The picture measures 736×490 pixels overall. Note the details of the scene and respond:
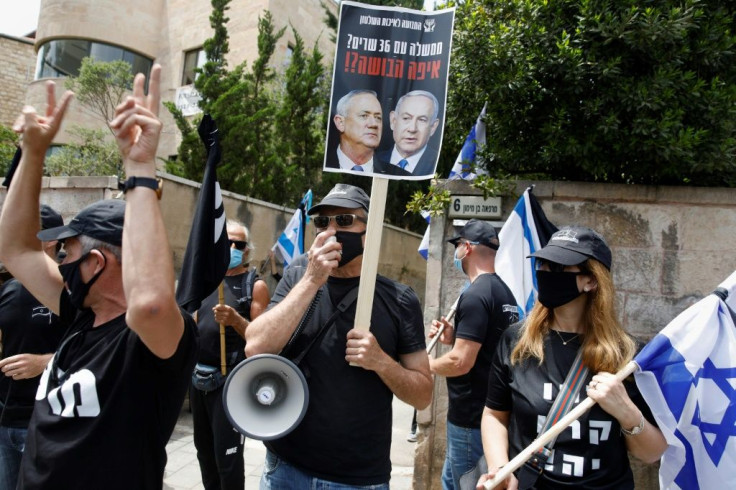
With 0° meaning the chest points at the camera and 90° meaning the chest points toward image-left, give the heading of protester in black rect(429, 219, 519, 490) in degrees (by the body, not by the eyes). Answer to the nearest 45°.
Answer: approximately 90°

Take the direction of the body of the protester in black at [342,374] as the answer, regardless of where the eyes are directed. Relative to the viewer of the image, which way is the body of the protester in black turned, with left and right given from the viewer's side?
facing the viewer

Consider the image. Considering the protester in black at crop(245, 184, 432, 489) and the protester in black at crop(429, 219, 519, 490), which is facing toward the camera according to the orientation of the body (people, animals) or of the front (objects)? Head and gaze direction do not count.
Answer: the protester in black at crop(245, 184, 432, 489)

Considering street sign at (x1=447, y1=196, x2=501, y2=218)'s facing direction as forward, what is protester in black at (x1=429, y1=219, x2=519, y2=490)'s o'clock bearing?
The protester in black is roughly at 12 o'clock from the street sign.

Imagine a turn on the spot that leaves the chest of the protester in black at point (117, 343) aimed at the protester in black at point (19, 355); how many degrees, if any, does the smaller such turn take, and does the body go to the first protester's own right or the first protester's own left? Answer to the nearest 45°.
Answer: approximately 135° to the first protester's own right

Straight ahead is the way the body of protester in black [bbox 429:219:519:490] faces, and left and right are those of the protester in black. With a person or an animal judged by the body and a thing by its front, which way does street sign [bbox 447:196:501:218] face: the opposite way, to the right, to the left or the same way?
to the left

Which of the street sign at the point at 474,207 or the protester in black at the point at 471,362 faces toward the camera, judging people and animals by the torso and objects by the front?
the street sign

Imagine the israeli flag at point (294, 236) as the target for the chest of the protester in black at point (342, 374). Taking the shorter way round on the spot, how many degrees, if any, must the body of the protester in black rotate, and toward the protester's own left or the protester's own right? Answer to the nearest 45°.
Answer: approximately 180°

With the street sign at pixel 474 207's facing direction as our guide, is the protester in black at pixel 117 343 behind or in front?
in front

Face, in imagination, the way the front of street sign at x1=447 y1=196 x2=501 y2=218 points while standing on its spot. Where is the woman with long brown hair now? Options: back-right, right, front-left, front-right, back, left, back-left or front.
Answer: front

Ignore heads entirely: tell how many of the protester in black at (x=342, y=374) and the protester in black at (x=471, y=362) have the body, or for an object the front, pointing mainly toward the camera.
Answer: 1

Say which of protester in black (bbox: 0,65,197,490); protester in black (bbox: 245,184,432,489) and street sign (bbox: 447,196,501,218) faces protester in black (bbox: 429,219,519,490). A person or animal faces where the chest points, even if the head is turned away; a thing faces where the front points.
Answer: the street sign

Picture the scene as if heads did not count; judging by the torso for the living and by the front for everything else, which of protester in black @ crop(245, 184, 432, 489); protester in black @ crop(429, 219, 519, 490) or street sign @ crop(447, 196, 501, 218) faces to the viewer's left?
protester in black @ crop(429, 219, 519, 490)
